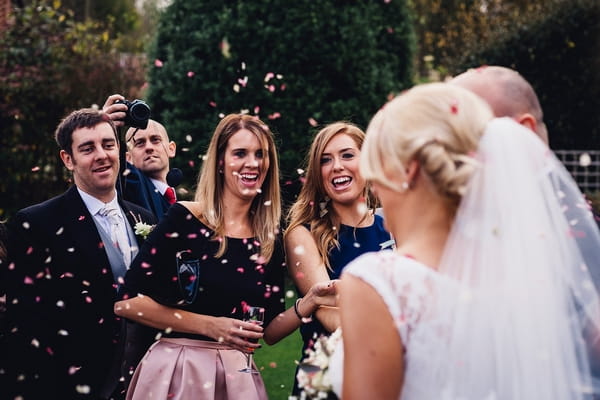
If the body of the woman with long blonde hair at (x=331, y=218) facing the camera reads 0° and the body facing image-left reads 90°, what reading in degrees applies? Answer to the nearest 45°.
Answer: approximately 315°

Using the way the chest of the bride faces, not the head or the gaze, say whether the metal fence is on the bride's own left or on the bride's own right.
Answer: on the bride's own right

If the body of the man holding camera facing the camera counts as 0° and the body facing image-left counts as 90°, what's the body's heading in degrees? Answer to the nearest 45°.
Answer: approximately 315°

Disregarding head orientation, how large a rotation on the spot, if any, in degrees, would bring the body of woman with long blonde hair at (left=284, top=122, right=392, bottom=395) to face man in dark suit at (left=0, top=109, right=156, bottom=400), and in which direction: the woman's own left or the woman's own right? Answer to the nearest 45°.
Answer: approximately 135° to the woman's own right

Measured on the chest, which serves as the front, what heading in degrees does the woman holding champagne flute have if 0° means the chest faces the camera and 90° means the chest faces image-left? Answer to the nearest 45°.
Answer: approximately 315°

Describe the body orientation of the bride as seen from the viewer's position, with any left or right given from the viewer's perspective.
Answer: facing away from the viewer and to the left of the viewer

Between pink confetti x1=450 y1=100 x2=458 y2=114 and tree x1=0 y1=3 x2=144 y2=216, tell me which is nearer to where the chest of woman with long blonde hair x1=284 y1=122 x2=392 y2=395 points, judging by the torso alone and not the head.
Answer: the pink confetti

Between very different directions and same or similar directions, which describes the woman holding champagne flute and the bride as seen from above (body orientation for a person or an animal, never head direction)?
very different directions
